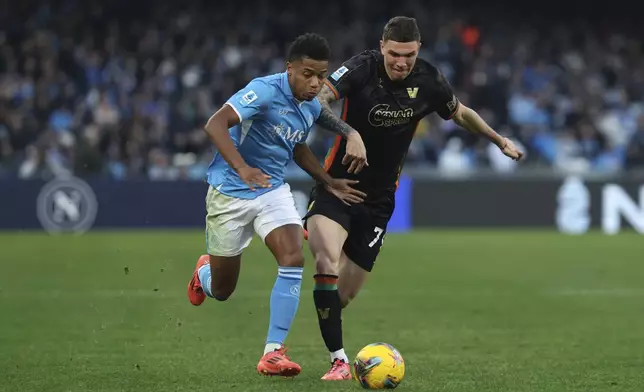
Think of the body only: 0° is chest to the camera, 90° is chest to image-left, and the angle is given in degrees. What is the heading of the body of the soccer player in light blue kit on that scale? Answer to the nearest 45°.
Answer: approximately 315°

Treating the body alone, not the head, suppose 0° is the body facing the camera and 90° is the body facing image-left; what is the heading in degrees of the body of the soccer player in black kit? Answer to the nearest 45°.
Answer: approximately 0°

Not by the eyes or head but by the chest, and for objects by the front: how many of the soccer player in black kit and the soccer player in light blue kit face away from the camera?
0

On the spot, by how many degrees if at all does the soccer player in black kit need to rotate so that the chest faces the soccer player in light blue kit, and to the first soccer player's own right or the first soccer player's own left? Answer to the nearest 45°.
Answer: approximately 45° to the first soccer player's own right

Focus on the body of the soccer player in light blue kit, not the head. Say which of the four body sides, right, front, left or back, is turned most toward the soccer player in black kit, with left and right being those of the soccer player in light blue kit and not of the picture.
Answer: left
